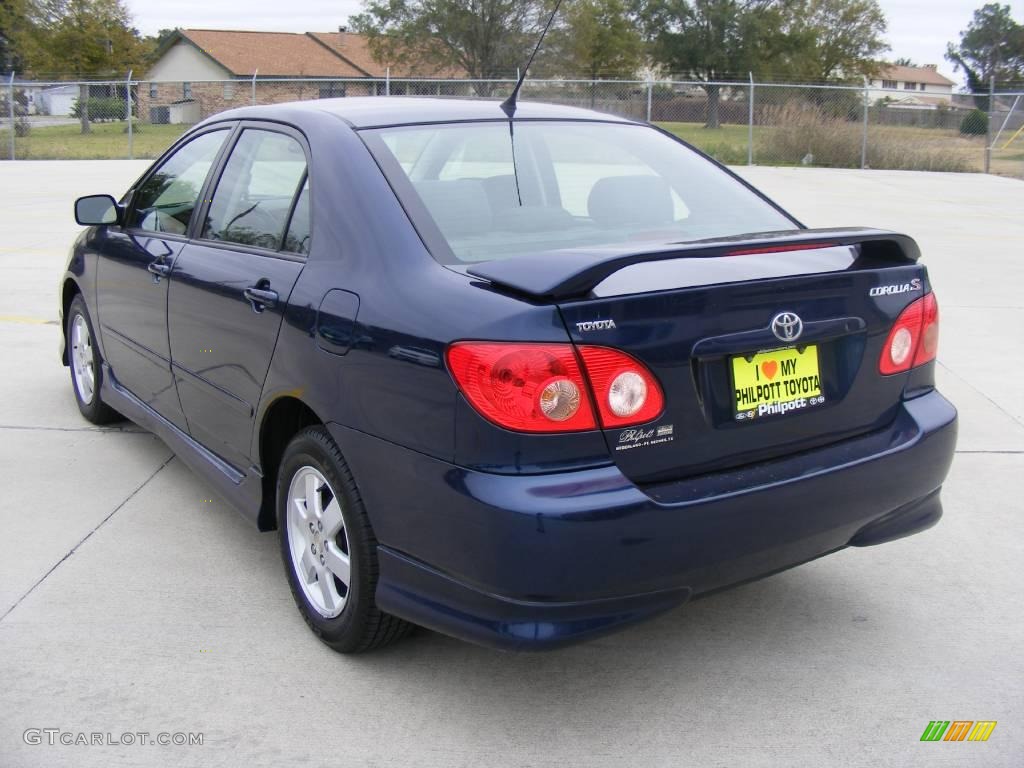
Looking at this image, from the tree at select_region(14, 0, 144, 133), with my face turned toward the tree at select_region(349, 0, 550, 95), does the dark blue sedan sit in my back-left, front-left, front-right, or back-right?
front-right

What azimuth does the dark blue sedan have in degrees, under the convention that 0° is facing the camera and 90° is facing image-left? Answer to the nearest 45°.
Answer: approximately 135°

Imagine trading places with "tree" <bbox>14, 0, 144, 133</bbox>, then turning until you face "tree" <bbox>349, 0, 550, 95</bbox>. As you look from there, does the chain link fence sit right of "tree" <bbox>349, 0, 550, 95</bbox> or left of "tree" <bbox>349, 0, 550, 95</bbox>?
right

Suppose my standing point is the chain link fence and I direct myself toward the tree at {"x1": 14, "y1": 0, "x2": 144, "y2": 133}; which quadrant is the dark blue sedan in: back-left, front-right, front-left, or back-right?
back-left

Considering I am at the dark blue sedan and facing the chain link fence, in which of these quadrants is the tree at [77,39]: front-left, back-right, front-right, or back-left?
front-left

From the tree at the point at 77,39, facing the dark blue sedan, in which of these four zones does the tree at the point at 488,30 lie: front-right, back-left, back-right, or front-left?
front-left

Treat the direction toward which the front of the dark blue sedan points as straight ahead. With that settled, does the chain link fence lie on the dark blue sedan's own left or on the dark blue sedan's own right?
on the dark blue sedan's own right

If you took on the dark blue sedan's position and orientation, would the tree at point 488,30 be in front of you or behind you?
in front

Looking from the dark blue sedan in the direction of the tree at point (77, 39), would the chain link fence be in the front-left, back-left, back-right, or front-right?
front-right

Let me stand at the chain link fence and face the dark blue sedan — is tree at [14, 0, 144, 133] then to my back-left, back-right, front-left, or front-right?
back-right
